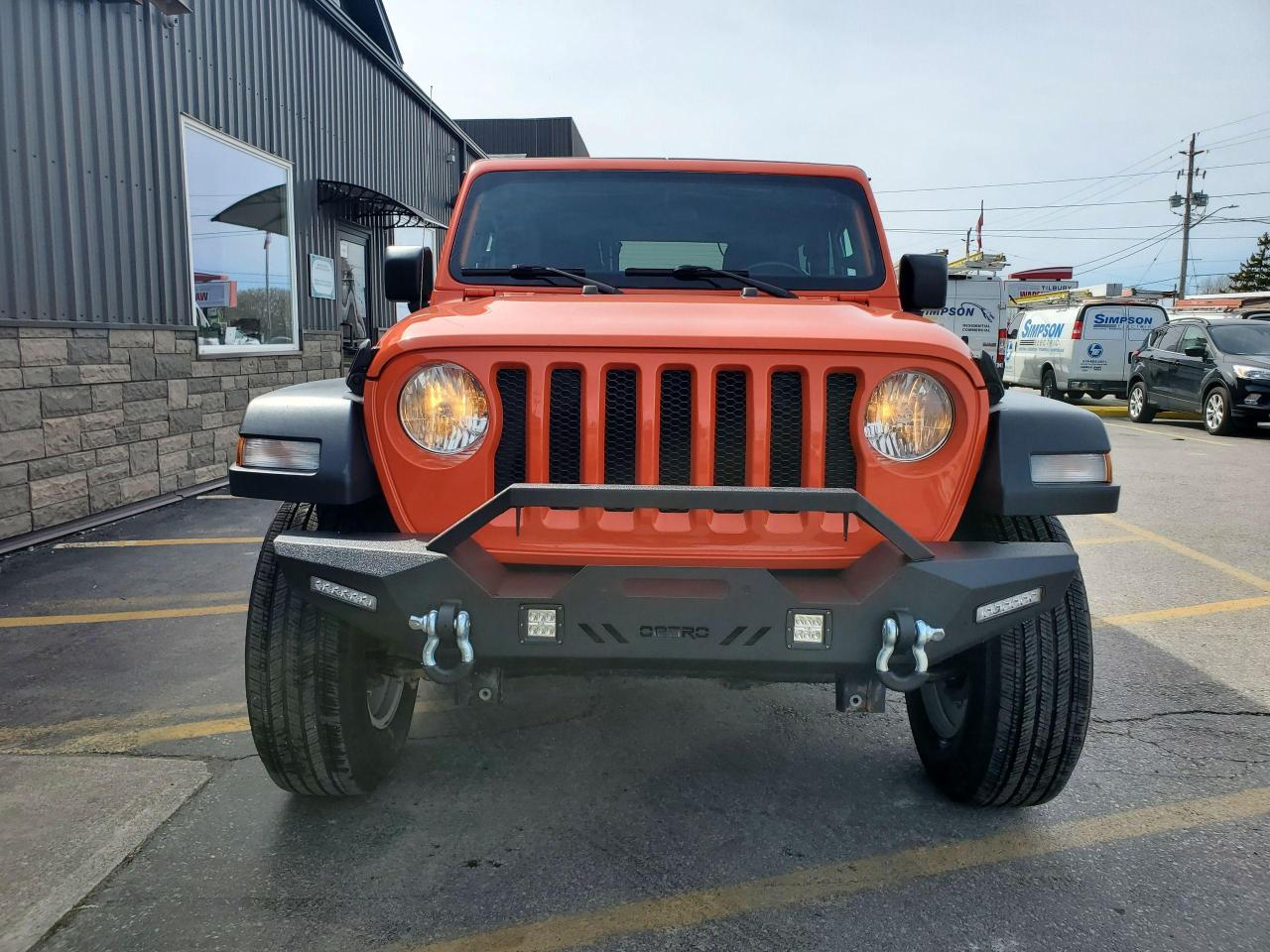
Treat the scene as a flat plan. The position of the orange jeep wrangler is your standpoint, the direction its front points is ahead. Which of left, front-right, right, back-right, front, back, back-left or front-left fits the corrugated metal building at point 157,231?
back-right

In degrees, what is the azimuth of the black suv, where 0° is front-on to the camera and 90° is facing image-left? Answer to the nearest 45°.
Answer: approximately 315°

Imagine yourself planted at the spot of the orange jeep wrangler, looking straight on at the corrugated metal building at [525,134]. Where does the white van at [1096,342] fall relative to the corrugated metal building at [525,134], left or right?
right

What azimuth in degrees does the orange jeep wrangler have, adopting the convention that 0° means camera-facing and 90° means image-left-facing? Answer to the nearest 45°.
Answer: approximately 0°

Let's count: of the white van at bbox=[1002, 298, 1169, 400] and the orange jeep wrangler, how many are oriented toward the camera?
1

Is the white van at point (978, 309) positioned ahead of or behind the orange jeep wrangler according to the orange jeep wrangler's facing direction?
behind

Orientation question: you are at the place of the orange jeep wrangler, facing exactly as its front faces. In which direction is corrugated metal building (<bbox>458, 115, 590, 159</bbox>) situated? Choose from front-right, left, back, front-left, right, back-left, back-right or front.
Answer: back

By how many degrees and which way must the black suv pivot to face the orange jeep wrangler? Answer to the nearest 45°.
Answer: approximately 45° to its right
